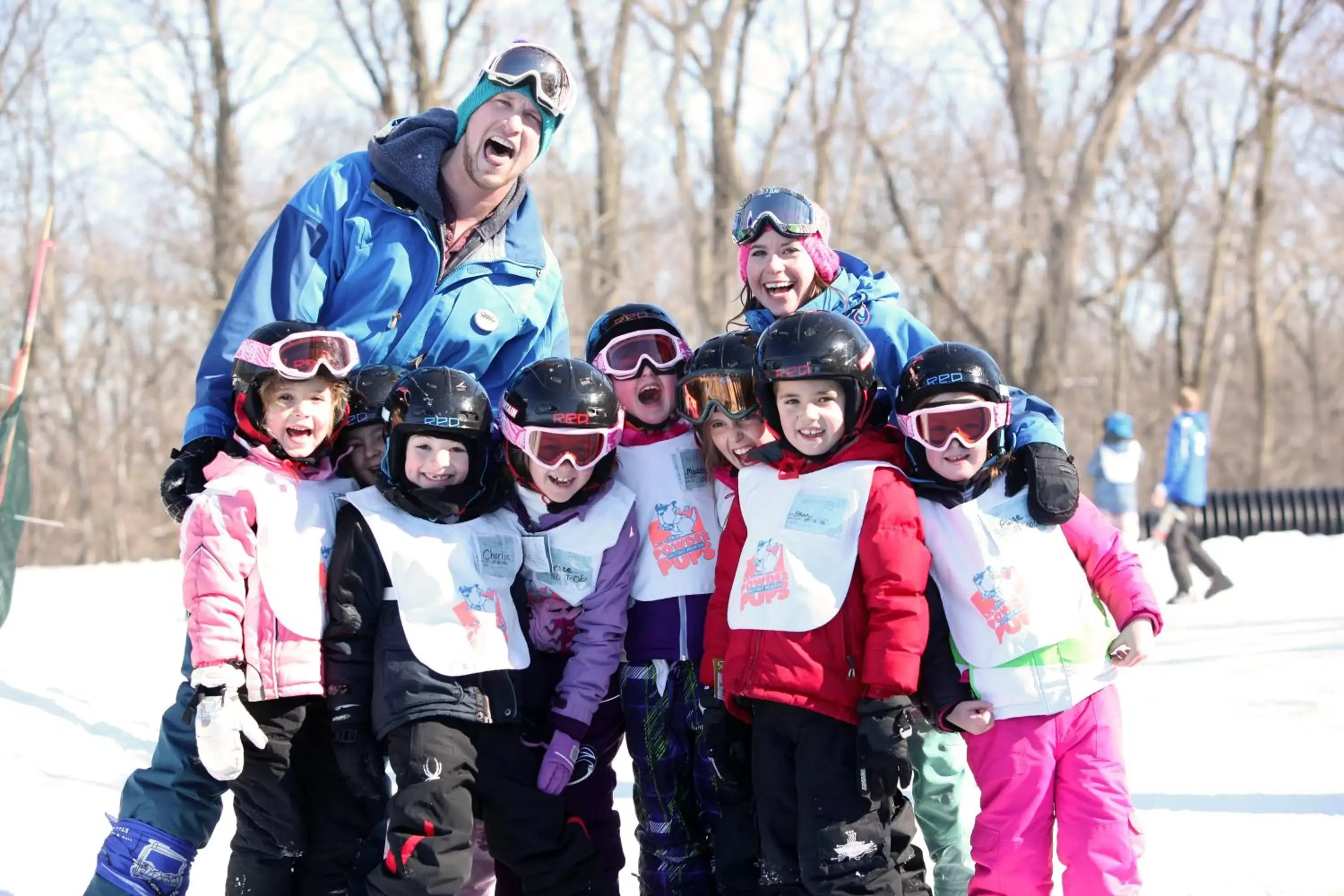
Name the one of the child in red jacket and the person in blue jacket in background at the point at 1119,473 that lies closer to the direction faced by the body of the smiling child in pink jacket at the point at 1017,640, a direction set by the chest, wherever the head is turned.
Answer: the child in red jacket

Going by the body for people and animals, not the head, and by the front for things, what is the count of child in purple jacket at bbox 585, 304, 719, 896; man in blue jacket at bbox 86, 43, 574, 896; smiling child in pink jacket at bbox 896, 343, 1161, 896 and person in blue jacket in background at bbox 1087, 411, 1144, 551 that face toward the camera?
3

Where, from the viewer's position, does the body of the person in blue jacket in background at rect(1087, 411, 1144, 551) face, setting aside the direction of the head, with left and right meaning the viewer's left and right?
facing away from the viewer

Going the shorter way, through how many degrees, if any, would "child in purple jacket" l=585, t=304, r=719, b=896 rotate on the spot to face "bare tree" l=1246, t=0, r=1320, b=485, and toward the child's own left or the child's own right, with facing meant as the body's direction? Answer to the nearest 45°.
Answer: approximately 135° to the child's own left

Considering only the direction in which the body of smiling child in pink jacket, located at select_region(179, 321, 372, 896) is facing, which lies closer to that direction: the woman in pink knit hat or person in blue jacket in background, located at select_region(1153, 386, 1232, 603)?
the woman in pink knit hat

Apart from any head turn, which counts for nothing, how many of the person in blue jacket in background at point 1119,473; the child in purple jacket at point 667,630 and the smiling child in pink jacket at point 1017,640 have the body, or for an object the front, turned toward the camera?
2

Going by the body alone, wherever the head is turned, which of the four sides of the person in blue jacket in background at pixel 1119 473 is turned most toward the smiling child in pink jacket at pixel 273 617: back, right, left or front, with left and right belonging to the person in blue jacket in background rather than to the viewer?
back

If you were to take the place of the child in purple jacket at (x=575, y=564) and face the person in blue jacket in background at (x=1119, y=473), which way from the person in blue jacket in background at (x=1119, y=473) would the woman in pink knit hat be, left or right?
right

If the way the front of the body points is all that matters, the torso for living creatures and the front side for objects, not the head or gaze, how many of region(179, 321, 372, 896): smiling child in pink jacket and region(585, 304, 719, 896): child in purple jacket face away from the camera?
0

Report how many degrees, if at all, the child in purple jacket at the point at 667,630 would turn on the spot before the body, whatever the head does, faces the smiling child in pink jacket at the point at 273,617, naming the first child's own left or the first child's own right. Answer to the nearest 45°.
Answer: approximately 90° to the first child's own right
